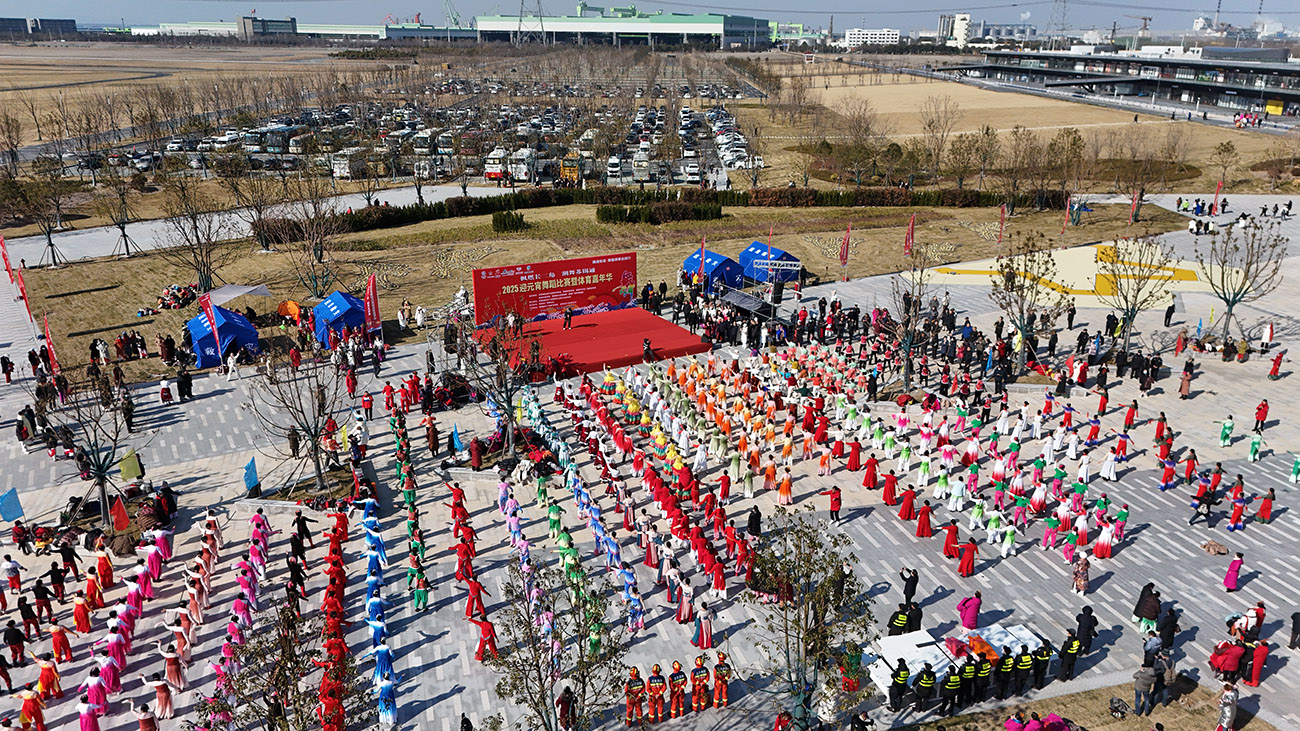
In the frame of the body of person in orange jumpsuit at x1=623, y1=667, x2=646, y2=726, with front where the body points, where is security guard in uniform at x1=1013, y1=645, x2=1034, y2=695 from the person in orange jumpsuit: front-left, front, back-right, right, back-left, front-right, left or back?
right

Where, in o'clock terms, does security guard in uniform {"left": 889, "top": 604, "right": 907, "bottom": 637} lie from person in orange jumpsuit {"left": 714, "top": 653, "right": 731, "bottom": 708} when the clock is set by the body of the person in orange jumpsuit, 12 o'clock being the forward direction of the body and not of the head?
The security guard in uniform is roughly at 2 o'clock from the person in orange jumpsuit.

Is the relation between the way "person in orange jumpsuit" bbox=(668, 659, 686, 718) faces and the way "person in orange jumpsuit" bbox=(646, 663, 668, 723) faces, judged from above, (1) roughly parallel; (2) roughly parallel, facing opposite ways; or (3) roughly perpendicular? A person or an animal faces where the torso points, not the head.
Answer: roughly parallel

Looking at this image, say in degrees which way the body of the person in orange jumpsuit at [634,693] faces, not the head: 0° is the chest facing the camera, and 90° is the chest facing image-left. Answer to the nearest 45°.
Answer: approximately 180°

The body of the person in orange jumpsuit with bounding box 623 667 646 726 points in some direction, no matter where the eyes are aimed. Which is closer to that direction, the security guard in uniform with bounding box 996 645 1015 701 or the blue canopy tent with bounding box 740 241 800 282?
the blue canopy tent

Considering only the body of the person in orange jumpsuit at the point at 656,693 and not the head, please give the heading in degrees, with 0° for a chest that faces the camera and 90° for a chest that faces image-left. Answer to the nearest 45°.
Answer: approximately 180°

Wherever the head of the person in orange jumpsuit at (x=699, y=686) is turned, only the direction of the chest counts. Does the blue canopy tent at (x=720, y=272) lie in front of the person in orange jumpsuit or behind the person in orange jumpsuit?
in front

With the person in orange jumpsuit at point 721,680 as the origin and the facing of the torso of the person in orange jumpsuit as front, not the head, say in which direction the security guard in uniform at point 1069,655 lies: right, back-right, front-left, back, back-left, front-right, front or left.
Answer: right

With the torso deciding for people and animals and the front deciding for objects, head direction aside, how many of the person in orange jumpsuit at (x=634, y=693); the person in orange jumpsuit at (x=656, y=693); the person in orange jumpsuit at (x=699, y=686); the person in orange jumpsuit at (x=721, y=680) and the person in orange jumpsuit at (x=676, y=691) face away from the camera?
5

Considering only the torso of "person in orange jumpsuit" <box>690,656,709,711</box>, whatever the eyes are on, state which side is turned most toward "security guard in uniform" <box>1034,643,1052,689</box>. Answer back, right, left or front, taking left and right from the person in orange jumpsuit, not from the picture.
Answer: right
